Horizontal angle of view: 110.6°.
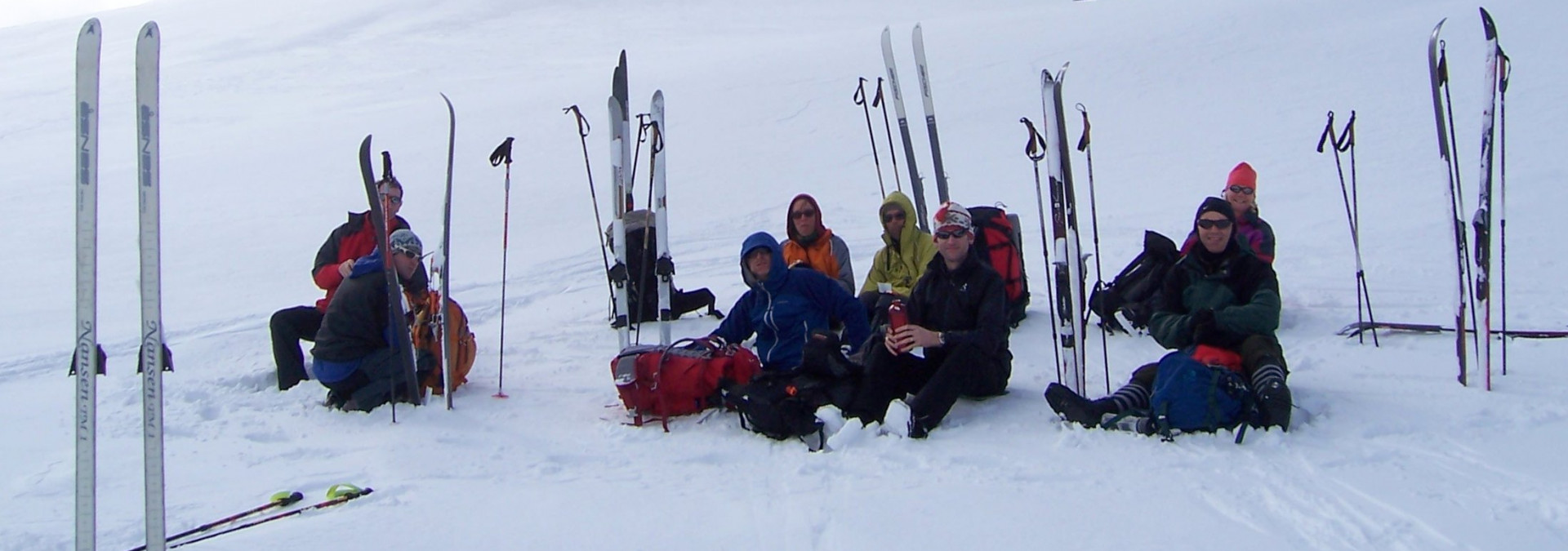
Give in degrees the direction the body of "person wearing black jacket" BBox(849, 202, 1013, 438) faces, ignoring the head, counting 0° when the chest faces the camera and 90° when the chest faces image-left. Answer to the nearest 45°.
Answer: approximately 45°

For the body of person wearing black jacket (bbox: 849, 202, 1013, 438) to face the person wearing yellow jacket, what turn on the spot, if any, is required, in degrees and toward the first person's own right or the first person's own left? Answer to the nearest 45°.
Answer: approximately 135° to the first person's own right

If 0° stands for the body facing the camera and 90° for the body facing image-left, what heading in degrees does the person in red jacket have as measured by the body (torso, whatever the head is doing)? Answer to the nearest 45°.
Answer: approximately 45°

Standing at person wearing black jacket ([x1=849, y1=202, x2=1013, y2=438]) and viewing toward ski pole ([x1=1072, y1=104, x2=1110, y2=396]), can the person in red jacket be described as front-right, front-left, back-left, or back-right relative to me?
back-left

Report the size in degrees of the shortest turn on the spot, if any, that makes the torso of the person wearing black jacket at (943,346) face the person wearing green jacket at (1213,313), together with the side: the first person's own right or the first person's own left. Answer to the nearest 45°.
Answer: approximately 135° to the first person's own left

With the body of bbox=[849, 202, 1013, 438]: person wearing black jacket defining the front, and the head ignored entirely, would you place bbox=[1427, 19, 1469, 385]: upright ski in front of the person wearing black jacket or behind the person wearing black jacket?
behind

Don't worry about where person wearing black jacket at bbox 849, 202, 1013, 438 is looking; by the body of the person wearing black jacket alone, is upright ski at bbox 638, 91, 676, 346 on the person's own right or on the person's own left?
on the person's own right

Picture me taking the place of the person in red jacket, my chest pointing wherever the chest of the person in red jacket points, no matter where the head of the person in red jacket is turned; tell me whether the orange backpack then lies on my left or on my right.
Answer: on my left

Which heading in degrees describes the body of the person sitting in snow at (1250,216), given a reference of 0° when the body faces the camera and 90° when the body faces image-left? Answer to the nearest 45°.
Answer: approximately 0°
